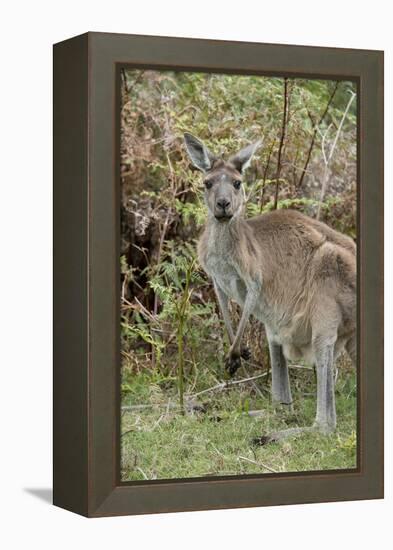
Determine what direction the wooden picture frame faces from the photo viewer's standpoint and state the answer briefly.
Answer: facing the viewer and to the right of the viewer
